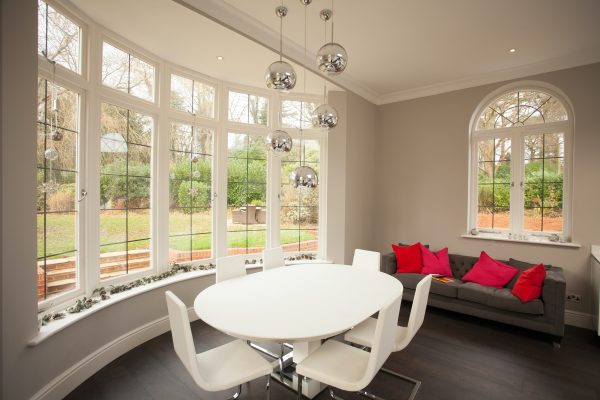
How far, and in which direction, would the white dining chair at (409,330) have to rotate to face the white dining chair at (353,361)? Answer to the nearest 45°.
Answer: approximately 90° to its left

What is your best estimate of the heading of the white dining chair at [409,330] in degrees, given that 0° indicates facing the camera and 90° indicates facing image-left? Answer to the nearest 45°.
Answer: approximately 135°

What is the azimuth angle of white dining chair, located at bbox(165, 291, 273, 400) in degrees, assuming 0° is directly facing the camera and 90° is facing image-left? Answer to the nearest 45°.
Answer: approximately 225°

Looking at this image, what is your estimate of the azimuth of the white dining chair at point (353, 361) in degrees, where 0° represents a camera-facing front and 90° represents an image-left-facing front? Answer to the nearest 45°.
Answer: approximately 135°

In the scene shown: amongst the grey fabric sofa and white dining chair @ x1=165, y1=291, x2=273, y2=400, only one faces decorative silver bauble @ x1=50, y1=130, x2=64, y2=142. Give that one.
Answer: the grey fabric sofa

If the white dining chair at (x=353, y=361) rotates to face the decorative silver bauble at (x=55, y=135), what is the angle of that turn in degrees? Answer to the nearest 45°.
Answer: approximately 45° to its left

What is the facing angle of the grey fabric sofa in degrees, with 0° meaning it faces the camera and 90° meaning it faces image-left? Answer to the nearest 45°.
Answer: approximately 45°
